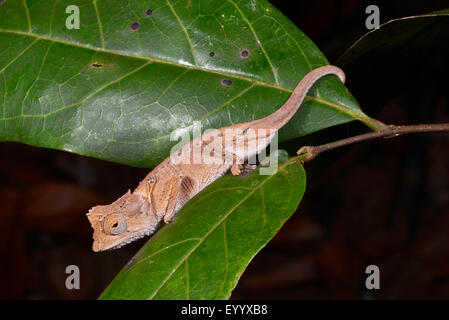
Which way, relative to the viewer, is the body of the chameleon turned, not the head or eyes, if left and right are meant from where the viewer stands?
facing to the left of the viewer

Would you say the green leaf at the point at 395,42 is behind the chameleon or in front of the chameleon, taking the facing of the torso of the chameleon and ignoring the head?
behind

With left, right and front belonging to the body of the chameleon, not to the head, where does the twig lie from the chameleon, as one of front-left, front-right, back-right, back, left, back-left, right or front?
back-left
